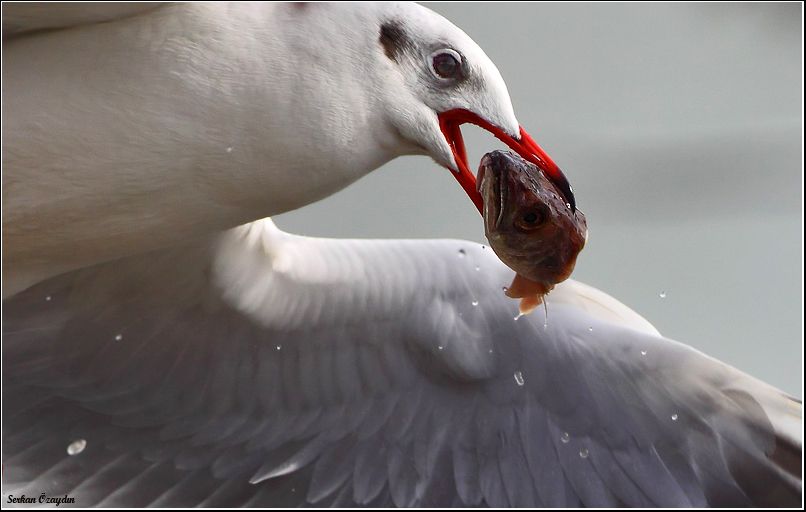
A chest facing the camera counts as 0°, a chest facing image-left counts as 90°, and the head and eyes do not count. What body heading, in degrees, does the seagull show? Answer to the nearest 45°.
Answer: approximately 270°
